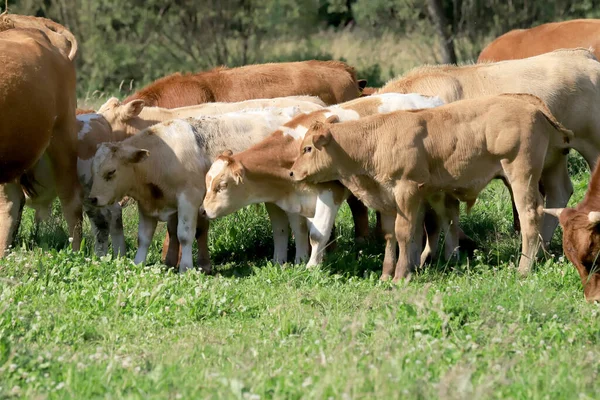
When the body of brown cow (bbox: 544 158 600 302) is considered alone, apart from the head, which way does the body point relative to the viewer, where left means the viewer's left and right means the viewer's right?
facing the viewer and to the left of the viewer

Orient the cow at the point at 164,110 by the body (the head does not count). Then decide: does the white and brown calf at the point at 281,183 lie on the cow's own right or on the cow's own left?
on the cow's own left

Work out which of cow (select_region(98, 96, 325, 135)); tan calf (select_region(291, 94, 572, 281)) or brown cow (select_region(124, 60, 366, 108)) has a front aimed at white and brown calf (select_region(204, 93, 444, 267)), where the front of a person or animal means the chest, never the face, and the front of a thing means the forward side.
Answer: the tan calf

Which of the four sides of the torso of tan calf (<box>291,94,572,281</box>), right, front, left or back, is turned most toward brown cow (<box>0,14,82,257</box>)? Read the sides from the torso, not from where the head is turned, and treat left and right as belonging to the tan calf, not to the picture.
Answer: front

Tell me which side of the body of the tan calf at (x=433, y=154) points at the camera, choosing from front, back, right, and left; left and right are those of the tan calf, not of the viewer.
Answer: left

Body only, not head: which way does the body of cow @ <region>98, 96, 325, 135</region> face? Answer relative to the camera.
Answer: to the viewer's left

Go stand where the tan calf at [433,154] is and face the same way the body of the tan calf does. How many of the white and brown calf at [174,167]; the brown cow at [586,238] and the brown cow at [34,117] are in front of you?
2

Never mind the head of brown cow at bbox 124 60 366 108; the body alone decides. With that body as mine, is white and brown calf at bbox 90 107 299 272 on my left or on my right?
on my left

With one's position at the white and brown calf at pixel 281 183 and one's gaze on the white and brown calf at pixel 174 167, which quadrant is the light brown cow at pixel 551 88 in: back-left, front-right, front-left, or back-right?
back-right

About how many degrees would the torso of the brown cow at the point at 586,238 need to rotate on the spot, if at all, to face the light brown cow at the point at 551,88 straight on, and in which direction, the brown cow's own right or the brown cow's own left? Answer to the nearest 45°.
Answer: approximately 135° to the brown cow's own right

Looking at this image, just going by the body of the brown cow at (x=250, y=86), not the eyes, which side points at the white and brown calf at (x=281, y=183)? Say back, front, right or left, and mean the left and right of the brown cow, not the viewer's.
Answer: left

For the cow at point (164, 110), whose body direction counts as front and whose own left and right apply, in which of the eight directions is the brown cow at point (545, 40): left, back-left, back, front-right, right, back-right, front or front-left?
back-right
